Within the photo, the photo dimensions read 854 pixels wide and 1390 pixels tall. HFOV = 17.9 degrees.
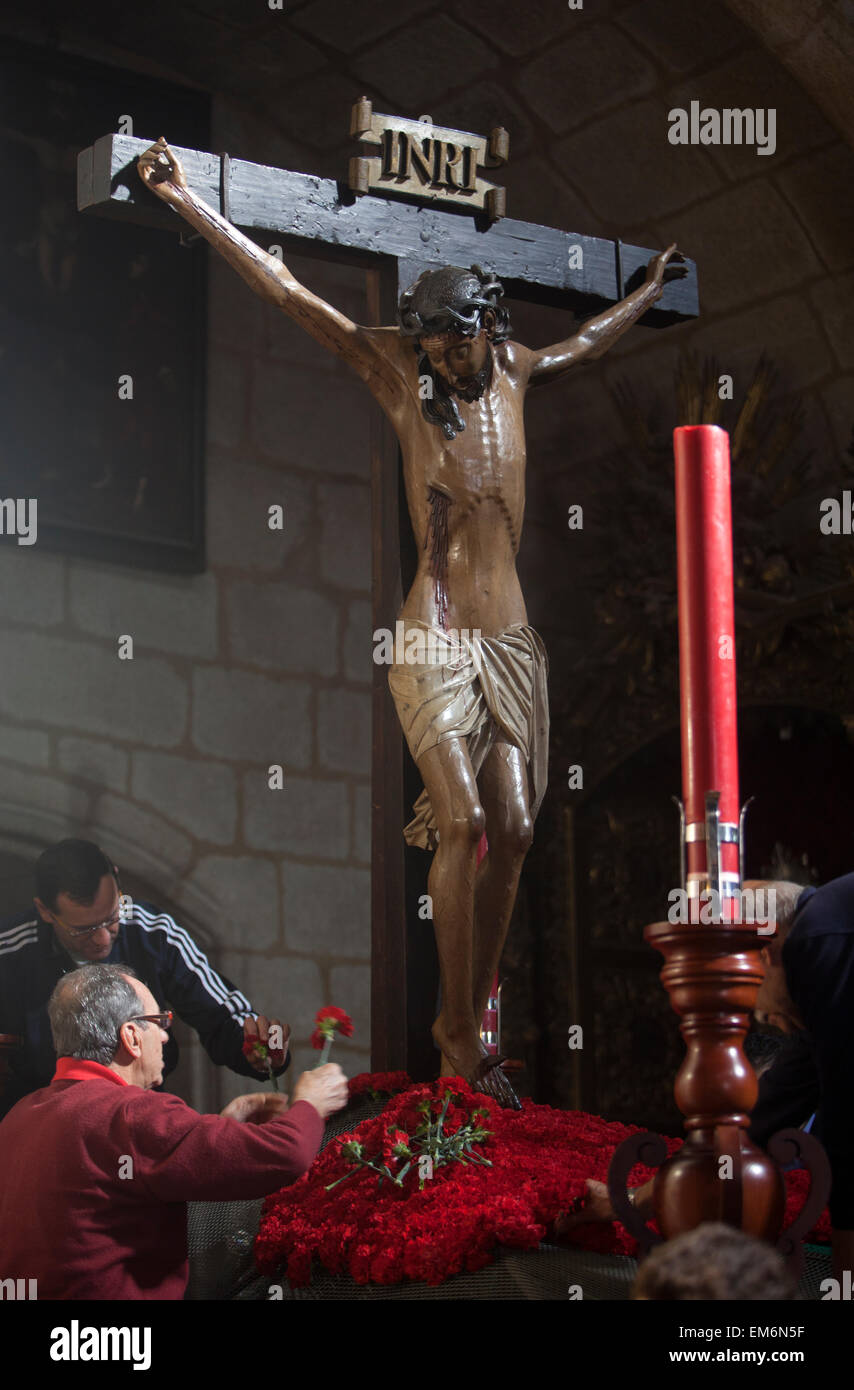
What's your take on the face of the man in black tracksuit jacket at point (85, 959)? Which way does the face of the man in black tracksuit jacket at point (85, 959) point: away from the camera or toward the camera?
toward the camera

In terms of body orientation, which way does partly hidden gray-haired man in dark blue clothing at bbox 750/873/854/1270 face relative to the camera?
to the viewer's left

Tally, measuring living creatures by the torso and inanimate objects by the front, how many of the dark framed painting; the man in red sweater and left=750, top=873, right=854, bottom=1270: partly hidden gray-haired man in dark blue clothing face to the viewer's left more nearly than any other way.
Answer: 1

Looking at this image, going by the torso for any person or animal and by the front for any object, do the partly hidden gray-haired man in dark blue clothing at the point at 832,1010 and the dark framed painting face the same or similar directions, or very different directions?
very different directions

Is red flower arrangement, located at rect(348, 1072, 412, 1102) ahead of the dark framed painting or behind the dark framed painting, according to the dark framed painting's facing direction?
ahead

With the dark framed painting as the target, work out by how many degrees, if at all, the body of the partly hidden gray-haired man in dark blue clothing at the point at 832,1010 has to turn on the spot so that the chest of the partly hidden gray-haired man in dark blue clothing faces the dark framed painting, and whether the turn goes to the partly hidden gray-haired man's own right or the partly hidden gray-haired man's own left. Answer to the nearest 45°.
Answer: approximately 45° to the partly hidden gray-haired man's own right

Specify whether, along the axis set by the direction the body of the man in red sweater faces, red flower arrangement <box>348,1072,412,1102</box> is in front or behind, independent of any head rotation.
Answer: in front

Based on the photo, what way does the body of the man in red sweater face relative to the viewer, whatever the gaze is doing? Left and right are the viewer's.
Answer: facing away from the viewer and to the right of the viewer

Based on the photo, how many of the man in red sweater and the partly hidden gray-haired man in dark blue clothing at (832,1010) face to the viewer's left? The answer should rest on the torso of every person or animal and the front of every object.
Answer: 1

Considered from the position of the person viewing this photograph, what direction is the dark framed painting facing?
facing the viewer and to the right of the viewer
